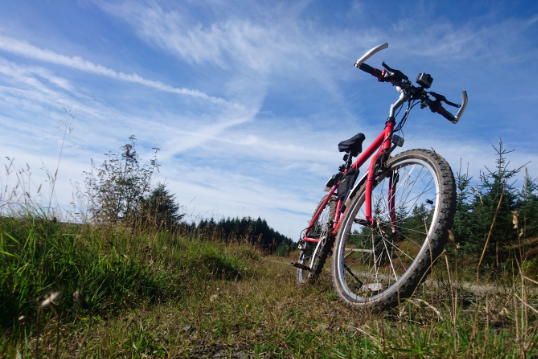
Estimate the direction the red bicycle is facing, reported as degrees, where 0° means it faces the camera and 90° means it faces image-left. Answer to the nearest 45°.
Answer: approximately 315°
